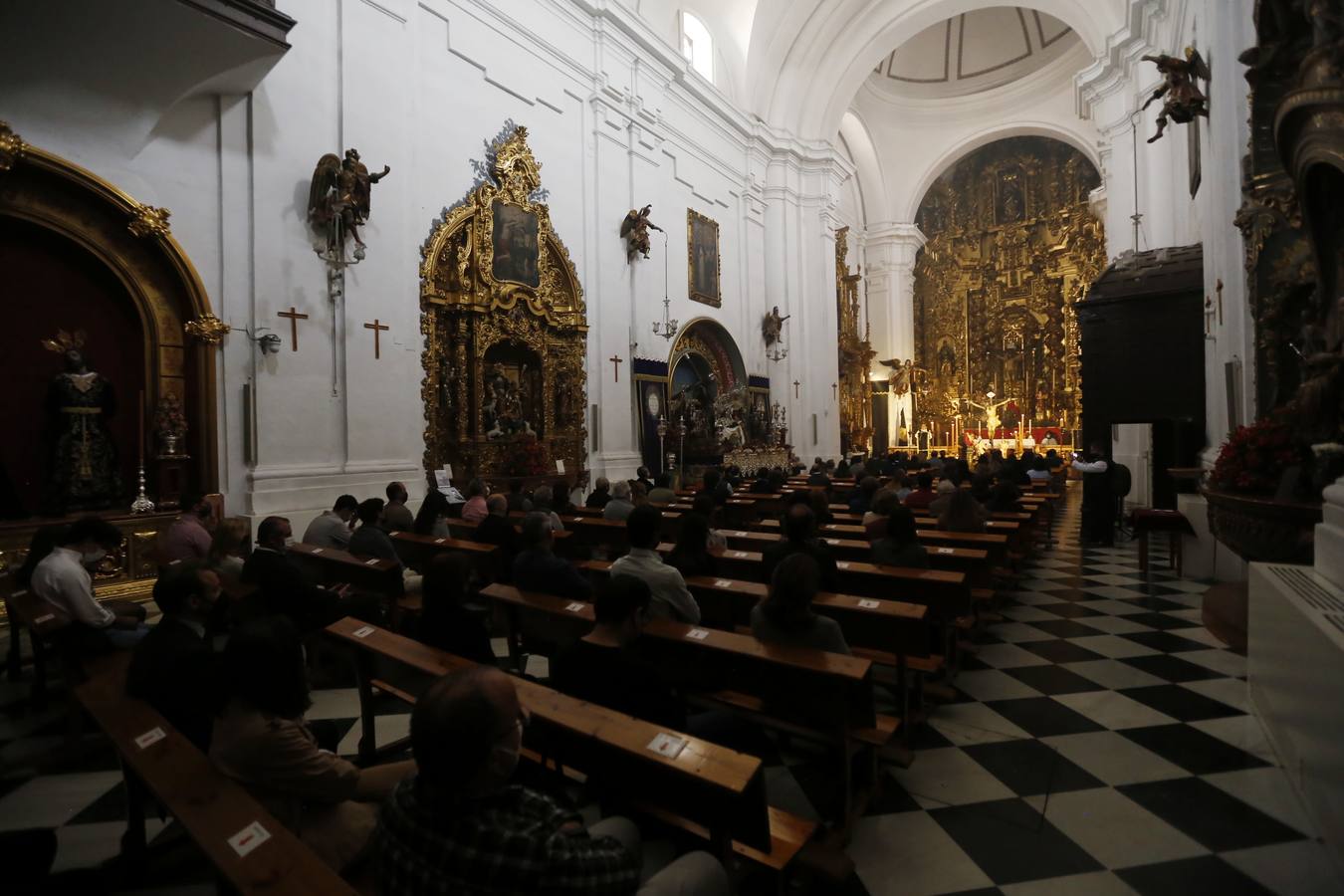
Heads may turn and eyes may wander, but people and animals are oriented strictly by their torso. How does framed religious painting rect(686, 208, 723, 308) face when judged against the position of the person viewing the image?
facing the viewer and to the right of the viewer

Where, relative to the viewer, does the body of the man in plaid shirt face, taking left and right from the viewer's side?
facing away from the viewer and to the right of the viewer

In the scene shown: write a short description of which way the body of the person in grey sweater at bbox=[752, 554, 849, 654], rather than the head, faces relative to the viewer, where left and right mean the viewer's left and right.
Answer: facing away from the viewer

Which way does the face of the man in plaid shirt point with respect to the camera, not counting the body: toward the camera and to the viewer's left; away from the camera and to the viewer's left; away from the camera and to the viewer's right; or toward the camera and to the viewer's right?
away from the camera and to the viewer's right

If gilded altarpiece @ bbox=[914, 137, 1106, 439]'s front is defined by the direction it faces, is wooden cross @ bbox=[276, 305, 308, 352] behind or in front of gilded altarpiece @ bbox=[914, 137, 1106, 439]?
in front

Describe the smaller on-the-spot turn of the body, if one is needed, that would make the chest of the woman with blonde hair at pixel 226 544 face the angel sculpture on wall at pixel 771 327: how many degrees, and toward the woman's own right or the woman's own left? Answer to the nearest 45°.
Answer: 0° — they already face it

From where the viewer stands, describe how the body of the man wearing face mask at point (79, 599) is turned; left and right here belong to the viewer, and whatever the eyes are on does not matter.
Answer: facing to the right of the viewer

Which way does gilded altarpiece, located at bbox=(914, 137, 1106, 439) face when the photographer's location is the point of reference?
facing the viewer

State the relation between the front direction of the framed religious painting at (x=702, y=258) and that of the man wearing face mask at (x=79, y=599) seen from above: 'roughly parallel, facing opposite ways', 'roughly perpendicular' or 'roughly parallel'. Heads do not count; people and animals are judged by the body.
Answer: roughly perpendicular

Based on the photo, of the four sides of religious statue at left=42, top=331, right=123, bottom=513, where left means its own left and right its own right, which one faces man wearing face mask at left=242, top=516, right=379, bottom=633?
front

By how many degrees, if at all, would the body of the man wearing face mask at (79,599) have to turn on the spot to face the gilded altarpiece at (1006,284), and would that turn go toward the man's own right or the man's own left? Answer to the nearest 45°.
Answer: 0° — they already face it

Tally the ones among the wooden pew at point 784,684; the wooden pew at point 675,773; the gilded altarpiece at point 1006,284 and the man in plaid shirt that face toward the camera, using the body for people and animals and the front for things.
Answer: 1

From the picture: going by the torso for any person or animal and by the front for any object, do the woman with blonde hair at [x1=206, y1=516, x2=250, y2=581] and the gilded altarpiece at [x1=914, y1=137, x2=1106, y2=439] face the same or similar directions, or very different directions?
very different directions

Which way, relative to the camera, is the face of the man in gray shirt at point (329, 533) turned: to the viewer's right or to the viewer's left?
to the viewer's right

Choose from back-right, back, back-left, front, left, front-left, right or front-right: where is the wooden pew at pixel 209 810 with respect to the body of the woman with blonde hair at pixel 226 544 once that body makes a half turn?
front-left

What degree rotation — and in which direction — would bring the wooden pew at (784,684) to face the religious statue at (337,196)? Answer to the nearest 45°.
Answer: approximately 90° to its left

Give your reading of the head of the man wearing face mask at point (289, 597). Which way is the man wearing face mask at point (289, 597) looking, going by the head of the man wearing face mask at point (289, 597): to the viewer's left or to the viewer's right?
to the viewer's right

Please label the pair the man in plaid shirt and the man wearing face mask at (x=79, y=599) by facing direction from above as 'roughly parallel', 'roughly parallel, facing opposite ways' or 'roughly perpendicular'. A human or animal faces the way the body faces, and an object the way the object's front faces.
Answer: roughly parallel
